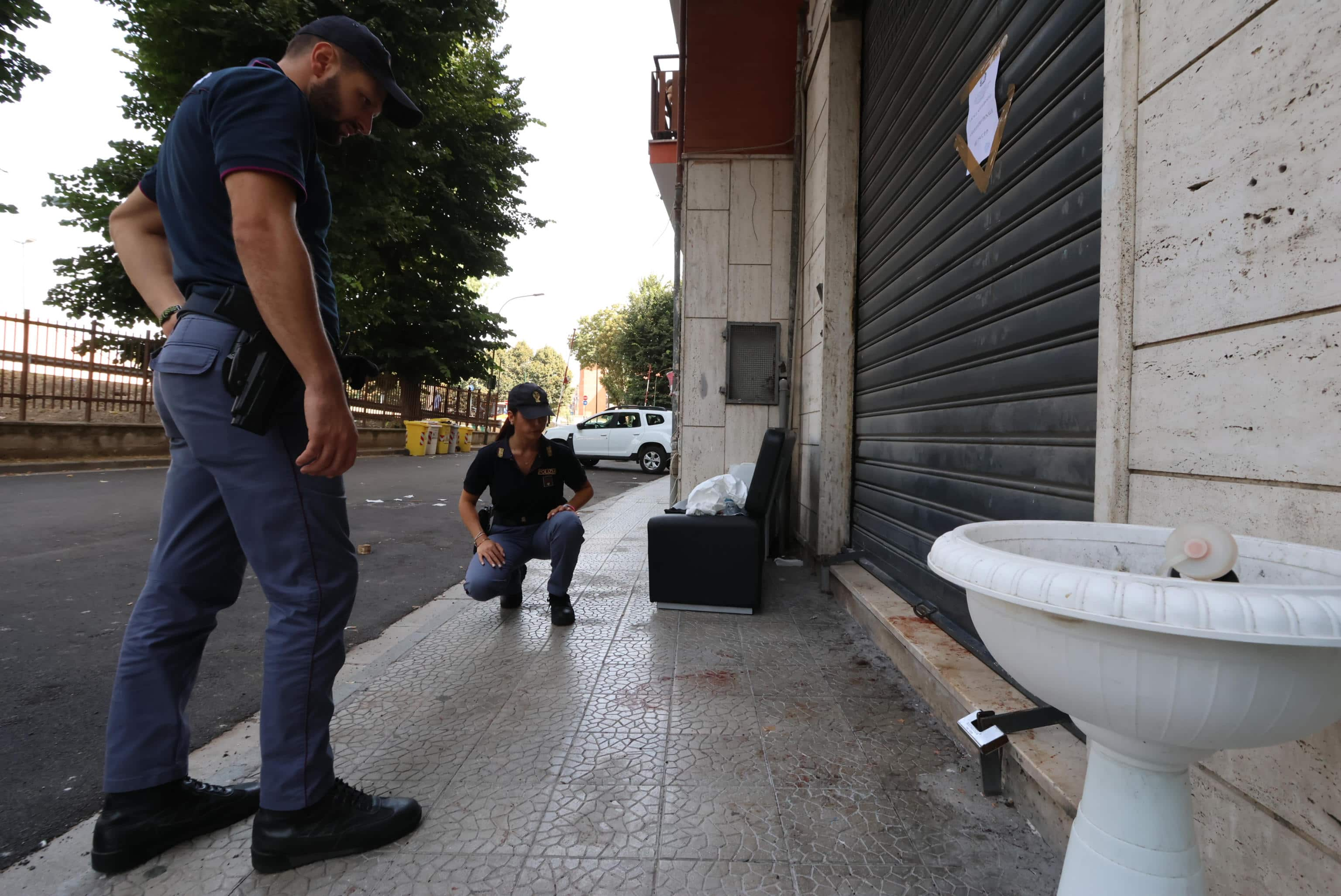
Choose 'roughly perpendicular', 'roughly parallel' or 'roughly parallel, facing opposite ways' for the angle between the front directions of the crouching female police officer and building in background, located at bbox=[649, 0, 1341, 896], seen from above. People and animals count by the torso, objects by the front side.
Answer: roughly perpendicular

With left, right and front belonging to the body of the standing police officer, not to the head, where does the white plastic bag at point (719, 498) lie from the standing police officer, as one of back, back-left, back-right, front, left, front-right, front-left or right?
front-left

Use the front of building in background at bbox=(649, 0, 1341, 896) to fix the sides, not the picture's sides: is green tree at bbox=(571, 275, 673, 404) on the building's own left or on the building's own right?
on the building's own right

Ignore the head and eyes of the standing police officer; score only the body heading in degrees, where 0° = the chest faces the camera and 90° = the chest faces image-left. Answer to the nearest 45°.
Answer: approximately 270°

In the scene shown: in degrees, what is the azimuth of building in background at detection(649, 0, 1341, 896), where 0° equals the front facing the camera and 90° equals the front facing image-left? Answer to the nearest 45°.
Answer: approximately 45°

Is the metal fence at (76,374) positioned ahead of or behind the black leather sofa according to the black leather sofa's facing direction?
ahead

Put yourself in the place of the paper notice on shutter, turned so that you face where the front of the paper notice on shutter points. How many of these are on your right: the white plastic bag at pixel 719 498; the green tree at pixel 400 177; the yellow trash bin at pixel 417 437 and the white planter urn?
3

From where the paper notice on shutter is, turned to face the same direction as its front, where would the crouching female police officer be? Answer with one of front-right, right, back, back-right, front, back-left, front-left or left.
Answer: front-right

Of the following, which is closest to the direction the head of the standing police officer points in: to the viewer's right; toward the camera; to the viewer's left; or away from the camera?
to the viewer's right

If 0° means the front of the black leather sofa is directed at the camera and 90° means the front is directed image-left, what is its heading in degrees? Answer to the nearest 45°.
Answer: approximately 90°

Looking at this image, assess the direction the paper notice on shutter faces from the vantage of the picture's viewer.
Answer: facing the viewer and to the left of the viewer

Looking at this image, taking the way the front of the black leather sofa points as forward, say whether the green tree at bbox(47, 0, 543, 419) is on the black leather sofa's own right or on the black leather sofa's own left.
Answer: on the black leather sofa's own right

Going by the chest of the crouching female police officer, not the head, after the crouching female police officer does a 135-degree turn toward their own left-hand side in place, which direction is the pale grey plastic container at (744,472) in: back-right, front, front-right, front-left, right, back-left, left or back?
front

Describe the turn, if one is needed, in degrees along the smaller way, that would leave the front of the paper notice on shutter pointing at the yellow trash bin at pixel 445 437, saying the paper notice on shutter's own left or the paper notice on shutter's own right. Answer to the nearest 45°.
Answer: approximately 90° to the paper notice on shutter's own right

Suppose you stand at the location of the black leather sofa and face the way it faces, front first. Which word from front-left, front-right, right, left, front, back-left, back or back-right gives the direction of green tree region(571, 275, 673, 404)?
right

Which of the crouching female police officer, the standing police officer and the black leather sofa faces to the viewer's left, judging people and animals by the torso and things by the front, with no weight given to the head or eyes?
the black leather sofa

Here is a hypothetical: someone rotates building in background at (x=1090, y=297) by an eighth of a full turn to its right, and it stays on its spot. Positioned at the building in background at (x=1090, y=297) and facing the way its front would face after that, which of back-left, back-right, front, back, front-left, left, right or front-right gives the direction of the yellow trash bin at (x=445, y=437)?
front-right

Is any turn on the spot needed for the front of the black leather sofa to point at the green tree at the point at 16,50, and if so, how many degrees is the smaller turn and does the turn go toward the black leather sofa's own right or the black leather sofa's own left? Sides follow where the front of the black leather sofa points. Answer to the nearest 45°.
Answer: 0° — it already faces it
